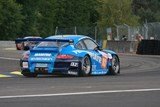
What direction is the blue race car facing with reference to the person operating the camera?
facing away from the viewer and to the right of the viewer
